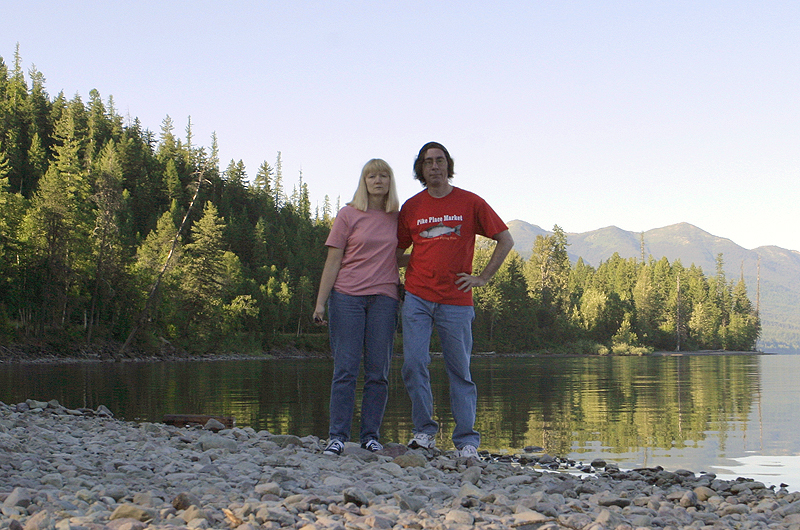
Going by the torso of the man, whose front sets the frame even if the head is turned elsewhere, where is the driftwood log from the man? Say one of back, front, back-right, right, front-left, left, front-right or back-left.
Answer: back-right

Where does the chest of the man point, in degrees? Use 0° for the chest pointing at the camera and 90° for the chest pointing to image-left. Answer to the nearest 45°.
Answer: approximately 0°

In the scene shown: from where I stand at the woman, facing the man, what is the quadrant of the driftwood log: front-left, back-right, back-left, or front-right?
back-left

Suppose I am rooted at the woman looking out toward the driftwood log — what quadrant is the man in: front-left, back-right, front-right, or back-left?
back-right
